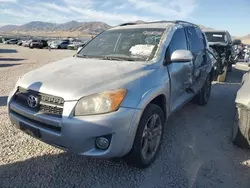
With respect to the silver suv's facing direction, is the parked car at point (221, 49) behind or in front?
behind

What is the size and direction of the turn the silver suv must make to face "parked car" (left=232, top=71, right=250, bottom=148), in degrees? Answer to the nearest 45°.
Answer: approximately 135° to its left

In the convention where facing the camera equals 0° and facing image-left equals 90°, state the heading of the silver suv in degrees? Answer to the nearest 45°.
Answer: approximately 45°
